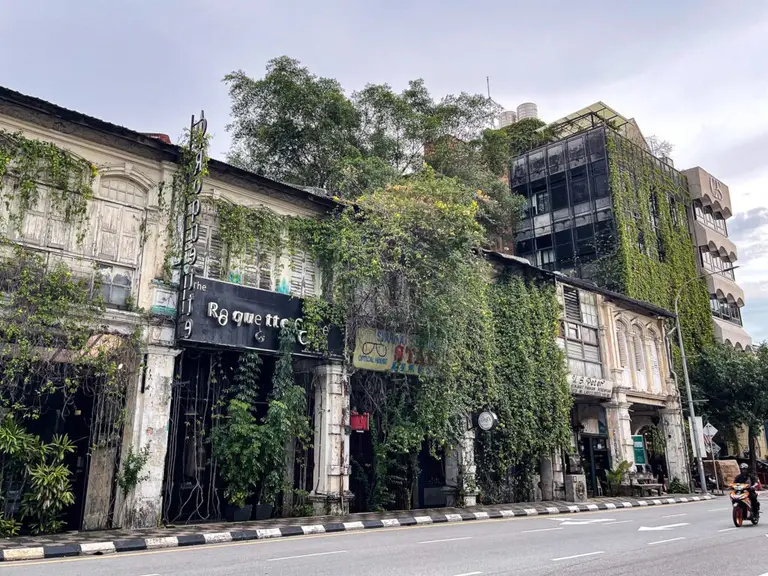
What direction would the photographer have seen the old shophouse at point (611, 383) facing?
facing the viewer and to the right of the viewer

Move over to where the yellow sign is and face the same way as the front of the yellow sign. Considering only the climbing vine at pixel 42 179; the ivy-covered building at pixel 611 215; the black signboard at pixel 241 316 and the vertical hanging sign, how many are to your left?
1

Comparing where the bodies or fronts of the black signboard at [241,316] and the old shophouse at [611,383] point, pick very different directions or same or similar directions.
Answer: same or similar directions

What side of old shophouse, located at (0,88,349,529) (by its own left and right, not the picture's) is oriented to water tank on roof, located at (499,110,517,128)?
left

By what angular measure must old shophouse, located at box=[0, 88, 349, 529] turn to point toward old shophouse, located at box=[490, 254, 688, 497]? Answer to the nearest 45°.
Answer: approximately 90° to its left

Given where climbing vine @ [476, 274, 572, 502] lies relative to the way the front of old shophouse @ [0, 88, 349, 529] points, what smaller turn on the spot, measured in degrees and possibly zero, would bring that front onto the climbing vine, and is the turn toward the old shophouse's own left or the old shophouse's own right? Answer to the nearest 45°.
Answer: approximately 45° to the old shophouse's own left

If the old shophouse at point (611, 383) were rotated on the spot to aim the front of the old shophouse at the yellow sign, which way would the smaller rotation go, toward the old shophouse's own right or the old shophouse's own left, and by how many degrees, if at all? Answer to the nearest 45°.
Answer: approximately 90° to the old shophouse's own right

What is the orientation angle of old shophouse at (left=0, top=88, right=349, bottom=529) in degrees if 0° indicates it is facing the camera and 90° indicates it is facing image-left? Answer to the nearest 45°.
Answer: approximately 315°

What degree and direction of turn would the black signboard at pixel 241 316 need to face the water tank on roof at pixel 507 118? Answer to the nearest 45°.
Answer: approximately 90° to its left

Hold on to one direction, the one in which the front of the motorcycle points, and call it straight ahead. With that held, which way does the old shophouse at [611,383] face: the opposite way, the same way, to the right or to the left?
to the left

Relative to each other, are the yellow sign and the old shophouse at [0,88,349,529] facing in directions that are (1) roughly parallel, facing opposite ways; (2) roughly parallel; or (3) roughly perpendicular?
roughly parallel

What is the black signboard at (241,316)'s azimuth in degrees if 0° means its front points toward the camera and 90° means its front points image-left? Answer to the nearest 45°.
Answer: approximately 315°

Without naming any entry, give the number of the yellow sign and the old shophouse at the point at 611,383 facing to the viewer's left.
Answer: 0

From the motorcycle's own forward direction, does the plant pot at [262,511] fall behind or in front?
in front

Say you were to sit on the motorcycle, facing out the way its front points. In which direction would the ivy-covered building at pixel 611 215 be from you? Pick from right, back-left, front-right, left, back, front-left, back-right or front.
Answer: back-right

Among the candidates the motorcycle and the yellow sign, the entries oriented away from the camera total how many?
0

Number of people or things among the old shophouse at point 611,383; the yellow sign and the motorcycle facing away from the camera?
0

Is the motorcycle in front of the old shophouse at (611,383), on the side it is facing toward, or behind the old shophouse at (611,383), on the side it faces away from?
in front
